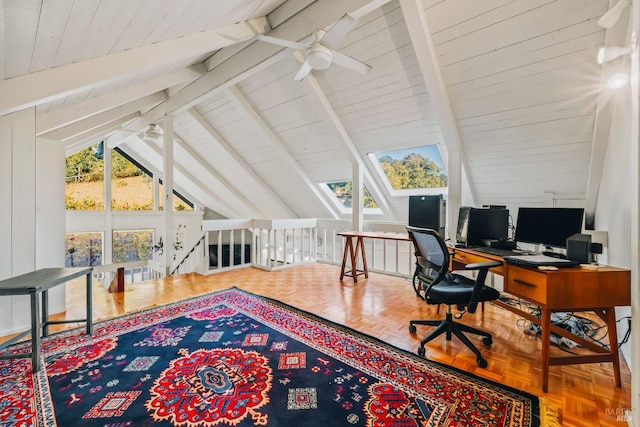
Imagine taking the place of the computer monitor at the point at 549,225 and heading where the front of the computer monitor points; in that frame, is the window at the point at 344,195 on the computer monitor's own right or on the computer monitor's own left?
on the computer monitor's own right

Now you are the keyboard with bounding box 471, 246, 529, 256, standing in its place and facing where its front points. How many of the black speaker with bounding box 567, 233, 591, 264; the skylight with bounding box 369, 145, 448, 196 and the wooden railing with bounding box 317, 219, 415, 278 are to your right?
2

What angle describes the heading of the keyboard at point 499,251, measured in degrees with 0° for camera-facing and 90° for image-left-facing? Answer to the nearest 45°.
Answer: approximately 45°
